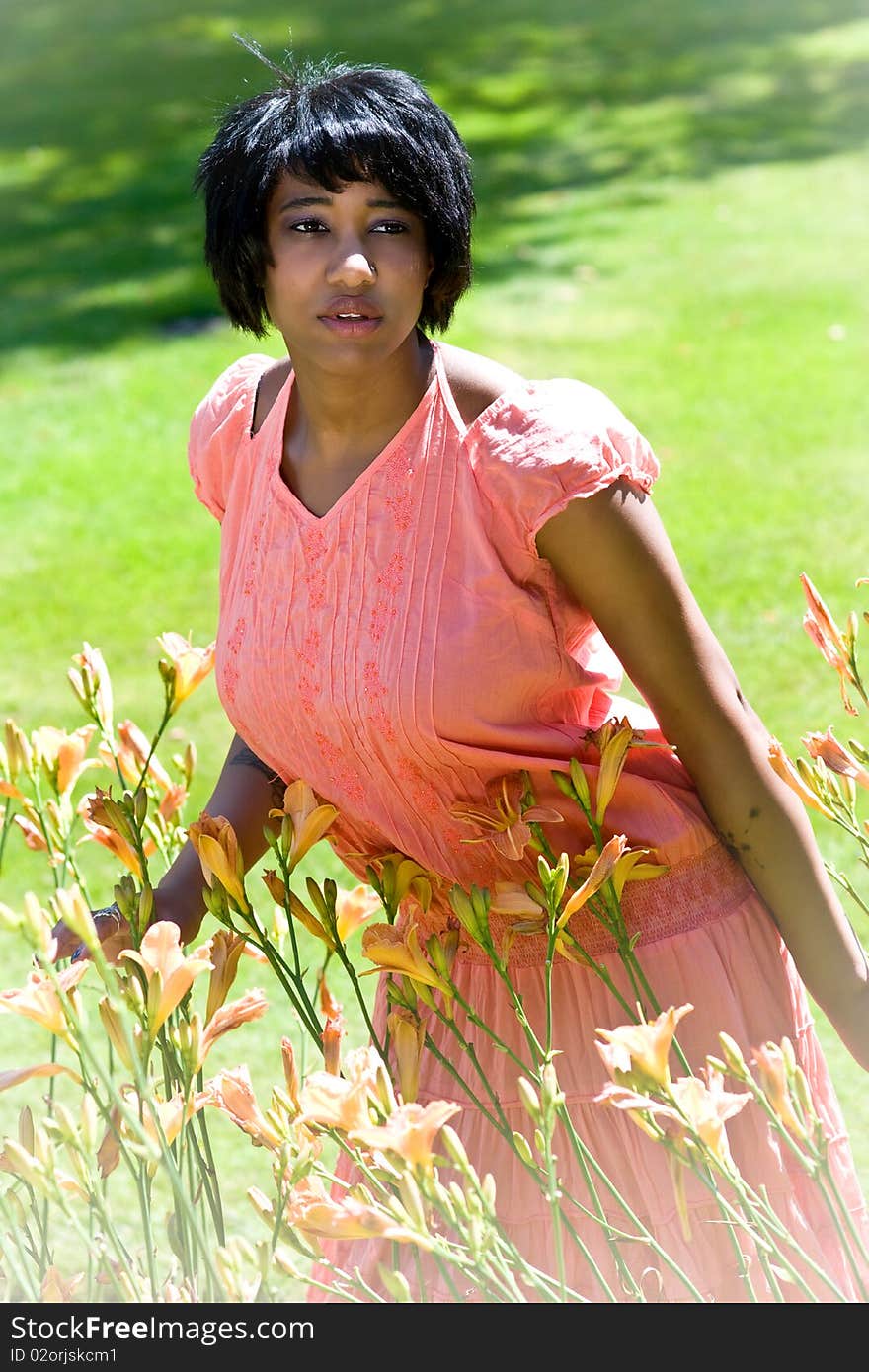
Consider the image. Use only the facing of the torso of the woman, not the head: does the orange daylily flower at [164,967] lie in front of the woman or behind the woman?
in front

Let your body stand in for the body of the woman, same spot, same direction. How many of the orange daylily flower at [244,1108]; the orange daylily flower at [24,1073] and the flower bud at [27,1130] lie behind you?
0

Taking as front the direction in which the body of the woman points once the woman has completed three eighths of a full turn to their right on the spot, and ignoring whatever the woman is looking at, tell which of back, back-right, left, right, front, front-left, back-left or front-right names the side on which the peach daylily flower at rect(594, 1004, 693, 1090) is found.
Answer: back

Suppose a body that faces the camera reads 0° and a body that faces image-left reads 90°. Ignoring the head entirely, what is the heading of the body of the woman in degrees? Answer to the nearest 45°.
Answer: approximately 45°

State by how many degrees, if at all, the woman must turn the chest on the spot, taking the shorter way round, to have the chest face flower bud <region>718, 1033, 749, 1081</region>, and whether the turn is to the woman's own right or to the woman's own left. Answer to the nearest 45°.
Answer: approximately 45° to the woman's own left

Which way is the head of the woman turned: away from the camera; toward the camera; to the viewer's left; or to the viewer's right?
toward the camera

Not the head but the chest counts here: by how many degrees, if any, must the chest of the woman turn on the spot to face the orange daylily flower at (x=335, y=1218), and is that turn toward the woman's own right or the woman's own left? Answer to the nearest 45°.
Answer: approximately 45° to the woman's own left
